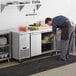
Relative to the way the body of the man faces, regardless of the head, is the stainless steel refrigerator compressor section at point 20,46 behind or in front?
in front

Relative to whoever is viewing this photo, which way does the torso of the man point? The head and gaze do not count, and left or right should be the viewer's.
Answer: facing to the left of the viewer

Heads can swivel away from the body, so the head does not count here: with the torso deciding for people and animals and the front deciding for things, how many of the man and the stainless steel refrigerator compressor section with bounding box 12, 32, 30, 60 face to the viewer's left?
1

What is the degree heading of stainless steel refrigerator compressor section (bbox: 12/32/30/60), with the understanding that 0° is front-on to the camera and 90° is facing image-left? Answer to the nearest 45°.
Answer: approximately 315°
